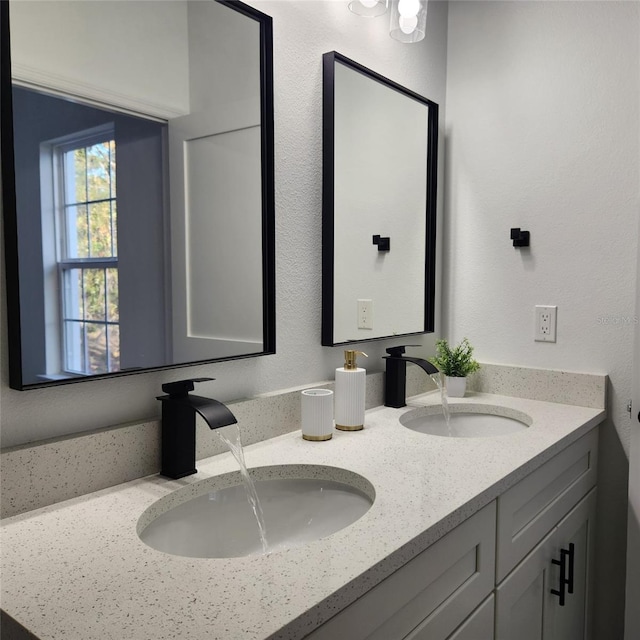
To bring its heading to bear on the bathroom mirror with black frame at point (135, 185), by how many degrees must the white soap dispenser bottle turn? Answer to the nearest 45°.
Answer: approximately 135° to its right

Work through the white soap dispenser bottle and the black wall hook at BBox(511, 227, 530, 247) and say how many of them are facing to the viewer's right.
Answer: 1

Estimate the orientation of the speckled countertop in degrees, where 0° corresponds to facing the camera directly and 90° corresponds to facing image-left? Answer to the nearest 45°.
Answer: approximately 315°

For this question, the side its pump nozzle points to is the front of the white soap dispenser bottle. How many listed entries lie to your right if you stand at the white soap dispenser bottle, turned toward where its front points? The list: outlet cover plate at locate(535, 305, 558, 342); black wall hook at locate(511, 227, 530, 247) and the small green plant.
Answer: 0

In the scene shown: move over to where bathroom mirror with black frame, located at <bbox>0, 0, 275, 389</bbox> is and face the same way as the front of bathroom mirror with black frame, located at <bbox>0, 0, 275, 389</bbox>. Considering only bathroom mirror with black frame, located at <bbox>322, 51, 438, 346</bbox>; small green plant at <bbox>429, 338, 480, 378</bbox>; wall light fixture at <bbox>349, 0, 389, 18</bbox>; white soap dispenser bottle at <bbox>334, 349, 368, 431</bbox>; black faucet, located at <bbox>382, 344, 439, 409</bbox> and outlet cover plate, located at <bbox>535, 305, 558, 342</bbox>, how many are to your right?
0

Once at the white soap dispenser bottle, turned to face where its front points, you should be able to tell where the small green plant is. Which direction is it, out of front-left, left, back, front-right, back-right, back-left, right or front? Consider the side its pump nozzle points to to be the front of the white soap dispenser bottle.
front-left

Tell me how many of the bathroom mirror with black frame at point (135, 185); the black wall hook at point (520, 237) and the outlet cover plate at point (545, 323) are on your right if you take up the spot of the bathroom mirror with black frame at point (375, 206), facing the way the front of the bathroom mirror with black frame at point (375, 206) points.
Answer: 1

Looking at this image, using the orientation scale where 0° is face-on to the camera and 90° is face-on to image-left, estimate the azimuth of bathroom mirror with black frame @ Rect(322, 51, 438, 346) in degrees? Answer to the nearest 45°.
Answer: approximately 315°

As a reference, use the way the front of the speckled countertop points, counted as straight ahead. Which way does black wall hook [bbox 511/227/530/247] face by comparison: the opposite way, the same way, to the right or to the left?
to the right

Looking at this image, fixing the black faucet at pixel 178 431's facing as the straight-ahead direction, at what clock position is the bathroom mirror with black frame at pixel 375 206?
The bathroom mirror with black frame is roughly at 9 o'clock from the black faucet.

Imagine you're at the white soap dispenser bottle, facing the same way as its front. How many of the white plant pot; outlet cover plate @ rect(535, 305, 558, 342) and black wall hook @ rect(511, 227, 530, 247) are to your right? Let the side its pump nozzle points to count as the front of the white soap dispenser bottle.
0

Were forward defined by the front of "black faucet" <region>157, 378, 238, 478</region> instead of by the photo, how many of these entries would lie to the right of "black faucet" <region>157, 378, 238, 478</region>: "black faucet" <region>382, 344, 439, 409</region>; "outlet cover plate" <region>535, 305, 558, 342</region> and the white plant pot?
0

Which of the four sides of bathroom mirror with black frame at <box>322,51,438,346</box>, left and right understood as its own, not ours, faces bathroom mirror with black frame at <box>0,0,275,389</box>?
right
